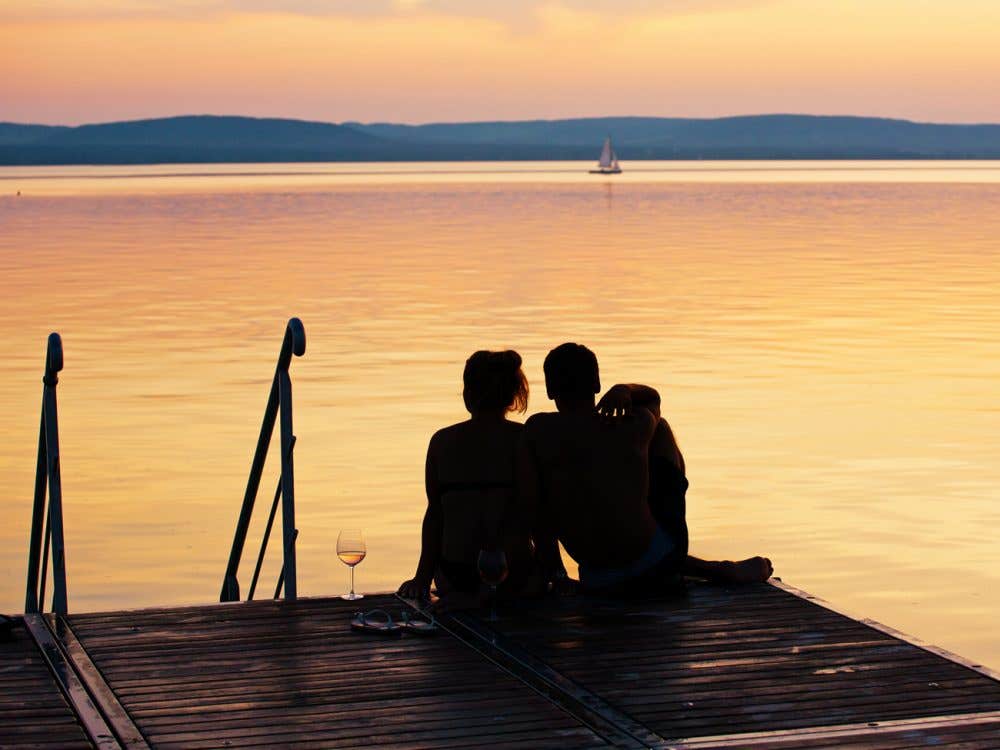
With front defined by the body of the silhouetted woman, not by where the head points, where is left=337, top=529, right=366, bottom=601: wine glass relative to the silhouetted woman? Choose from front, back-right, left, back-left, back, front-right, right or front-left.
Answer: left

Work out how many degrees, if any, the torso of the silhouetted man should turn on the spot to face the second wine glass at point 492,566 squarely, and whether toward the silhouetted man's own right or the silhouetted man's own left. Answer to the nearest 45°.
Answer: approximately 135° to the silhouetted man's own left

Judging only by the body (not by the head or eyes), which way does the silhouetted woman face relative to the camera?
away from the camera

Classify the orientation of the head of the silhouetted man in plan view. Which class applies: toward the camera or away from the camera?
away from the camera

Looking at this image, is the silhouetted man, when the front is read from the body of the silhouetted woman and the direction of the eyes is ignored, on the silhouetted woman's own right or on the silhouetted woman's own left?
on the silhouetted woman's own right

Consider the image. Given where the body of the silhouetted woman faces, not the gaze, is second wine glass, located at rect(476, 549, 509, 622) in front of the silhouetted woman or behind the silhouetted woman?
behind

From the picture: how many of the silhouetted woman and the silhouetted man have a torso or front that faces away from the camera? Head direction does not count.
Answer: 2

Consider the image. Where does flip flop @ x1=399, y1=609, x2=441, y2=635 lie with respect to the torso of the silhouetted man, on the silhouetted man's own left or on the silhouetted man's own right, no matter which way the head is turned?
on the silhouetted man's own left

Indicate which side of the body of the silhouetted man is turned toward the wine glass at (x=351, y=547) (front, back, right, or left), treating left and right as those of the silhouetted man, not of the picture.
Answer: left

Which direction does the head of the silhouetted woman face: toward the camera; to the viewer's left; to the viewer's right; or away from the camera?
away from the camera

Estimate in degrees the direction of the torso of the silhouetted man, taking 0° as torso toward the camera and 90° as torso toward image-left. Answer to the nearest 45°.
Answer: approximately 180°
